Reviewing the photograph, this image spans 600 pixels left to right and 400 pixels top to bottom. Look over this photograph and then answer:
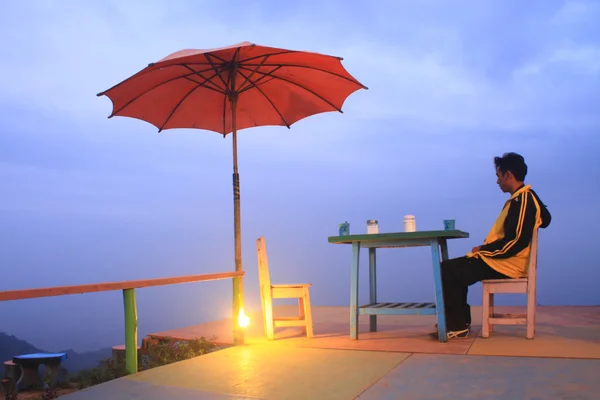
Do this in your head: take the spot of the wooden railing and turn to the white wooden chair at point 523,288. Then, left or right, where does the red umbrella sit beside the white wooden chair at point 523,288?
left

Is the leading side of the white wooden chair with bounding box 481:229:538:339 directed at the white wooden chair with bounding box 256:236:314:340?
yes

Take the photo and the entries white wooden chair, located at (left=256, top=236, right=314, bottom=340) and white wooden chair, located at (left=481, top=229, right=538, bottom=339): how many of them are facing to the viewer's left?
1

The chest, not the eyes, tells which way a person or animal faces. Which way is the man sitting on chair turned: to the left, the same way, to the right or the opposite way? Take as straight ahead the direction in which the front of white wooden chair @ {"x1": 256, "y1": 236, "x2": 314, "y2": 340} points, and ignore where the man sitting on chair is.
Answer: the opposite way

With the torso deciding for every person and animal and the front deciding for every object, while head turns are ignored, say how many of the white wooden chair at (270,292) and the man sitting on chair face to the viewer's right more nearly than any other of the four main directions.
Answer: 1

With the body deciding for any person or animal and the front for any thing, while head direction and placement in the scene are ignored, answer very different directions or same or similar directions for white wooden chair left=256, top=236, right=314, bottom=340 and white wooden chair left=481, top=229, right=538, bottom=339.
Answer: very different directions

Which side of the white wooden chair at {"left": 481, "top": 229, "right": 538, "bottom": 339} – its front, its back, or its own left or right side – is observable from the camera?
left

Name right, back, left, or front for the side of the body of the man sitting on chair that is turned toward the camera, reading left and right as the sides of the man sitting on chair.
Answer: left

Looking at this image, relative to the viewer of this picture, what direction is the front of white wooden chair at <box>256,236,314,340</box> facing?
facing to the right of the viewer
